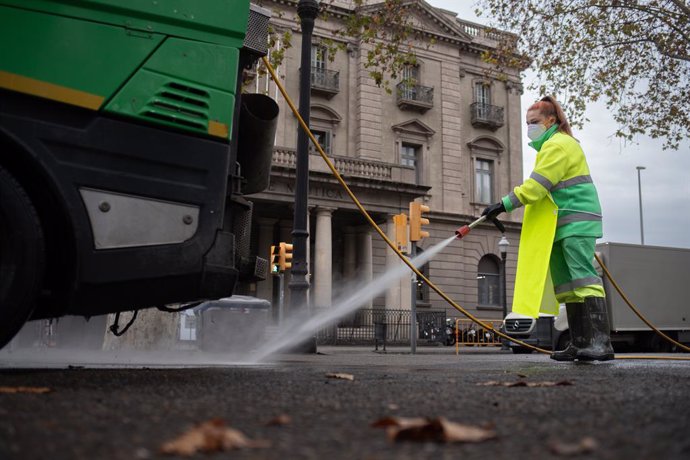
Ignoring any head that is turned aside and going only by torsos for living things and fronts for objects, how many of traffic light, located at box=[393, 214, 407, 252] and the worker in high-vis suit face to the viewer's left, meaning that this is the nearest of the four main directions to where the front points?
1

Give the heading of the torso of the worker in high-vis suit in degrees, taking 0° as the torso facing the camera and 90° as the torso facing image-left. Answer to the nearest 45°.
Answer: approximately 90°

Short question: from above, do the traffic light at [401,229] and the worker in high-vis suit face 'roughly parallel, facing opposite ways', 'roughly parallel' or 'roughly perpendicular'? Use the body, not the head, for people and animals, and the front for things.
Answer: roughly perpendicular

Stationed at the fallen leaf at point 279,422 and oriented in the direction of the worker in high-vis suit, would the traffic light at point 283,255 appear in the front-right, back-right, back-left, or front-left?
front-left

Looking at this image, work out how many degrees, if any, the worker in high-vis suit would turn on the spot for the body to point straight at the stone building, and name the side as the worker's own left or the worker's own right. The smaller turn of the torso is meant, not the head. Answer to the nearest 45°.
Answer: approximately 90° to the worker's own right
